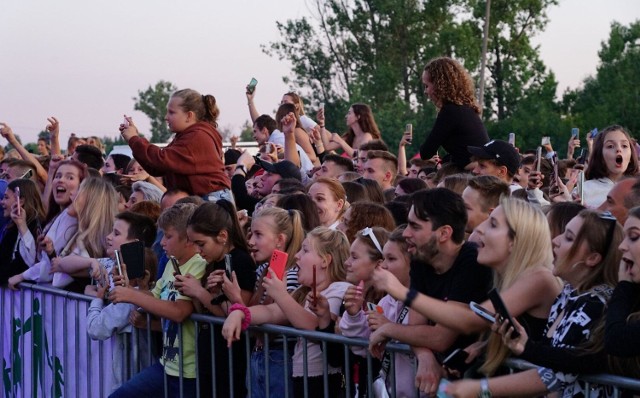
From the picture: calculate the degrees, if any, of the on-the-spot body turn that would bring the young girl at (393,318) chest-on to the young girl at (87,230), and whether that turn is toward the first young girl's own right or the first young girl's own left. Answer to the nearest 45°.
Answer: approximately 90° to the first young girl's own right

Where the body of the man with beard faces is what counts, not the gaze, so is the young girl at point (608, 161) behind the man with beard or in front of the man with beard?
behind

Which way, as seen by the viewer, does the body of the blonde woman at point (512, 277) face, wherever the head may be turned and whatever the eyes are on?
to the viewer's left

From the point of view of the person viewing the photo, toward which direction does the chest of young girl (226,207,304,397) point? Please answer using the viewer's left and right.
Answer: facing the viewer and to the left of the viewer

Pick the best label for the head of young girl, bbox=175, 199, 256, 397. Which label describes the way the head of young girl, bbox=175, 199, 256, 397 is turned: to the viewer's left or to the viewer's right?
to the viewer's left

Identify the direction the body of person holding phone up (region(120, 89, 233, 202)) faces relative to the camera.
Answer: to the viewer's left

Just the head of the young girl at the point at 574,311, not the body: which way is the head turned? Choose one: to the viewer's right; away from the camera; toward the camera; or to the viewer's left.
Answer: to the viewer's left
